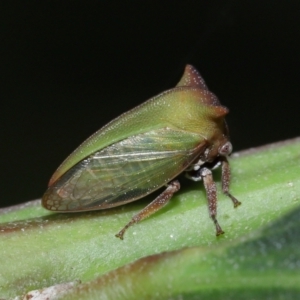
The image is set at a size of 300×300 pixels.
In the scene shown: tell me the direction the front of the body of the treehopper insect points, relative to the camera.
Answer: to the viewer's right
